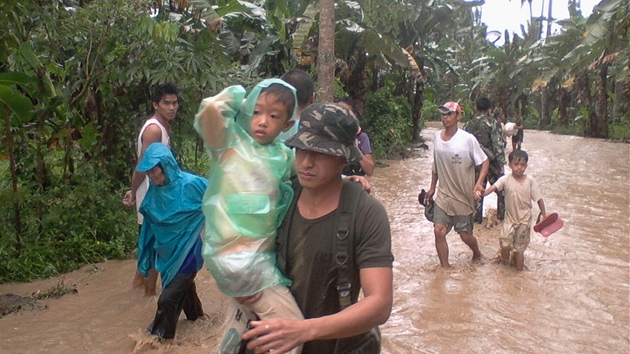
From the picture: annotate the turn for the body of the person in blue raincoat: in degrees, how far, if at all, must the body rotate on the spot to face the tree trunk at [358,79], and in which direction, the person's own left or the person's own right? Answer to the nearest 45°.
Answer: approximately 180°

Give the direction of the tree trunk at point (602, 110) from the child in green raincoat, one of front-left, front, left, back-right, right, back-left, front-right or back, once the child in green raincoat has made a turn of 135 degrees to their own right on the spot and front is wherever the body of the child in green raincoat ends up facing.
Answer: right

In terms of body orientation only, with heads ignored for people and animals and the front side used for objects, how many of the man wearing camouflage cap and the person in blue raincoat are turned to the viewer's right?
0

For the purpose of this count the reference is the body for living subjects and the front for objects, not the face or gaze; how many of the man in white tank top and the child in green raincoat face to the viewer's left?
0

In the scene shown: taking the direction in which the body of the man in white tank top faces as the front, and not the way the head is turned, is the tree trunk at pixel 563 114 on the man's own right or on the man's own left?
on the man's own left

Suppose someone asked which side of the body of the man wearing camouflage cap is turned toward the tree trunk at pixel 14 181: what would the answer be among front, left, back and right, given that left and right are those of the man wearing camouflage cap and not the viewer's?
right

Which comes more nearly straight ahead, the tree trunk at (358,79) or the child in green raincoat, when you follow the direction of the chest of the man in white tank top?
the child in green raincoat
